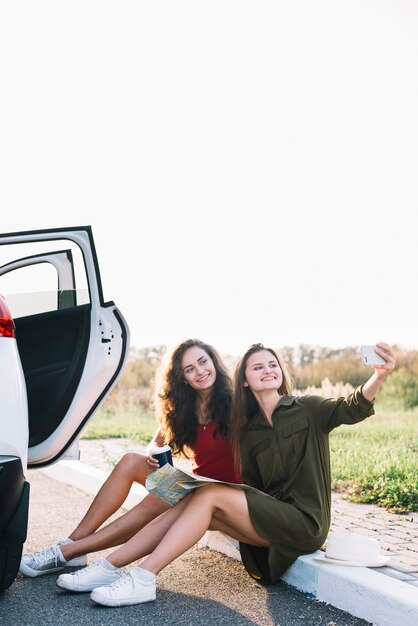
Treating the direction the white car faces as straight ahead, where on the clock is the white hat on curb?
The white hat on curb is roughly at 4 o'clock from the white car.

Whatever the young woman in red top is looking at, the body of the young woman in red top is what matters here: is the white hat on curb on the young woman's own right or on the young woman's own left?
on the young woman's own left

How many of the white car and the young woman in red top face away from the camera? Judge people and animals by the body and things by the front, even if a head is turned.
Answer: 1

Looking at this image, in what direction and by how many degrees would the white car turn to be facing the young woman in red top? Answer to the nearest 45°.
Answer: approximately 90° to its right

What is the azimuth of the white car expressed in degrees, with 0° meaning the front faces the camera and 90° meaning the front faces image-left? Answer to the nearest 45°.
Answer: approximately 180°

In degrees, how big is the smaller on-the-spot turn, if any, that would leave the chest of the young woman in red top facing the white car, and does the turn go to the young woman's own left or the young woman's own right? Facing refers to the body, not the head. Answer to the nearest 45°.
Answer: approximately 45° to the young woman's own right

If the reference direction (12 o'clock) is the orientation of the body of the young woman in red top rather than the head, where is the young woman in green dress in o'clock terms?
The young woman in green dress is roughly at 9 o'clock from the young woman in red top.

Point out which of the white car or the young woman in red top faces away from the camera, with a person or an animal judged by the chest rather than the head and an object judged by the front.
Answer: the white car

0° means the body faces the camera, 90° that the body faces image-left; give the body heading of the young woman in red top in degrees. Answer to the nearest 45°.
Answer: approximately 45°

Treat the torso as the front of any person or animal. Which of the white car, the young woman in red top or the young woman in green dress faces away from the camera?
the white car
